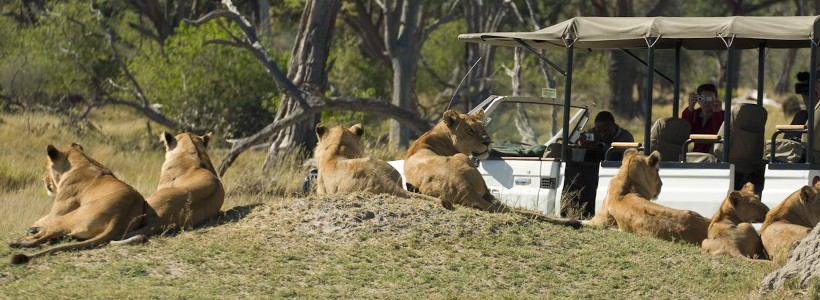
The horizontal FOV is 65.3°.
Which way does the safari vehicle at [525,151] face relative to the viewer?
to the viewer's left

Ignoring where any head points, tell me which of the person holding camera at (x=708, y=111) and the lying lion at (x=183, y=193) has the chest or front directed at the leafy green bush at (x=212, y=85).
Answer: the lying lion

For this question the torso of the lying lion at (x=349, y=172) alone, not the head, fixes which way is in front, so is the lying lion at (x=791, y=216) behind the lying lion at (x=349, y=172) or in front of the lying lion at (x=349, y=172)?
behind

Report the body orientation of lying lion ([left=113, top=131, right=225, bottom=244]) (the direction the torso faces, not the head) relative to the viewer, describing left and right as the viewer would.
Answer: facing away from the viewer

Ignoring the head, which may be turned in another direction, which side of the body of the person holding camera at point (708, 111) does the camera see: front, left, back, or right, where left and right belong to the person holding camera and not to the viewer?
front

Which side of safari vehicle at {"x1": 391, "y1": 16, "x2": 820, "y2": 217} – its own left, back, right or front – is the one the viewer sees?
left

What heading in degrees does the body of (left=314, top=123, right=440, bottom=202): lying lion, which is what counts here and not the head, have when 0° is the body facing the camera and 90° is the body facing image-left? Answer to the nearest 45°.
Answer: approximately 135°

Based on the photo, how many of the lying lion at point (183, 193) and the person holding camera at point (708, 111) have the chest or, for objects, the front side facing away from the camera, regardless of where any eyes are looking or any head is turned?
1

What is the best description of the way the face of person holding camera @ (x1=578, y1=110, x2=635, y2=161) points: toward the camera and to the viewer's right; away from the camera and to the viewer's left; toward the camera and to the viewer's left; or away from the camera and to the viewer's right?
toward the camera and to the viewer's left

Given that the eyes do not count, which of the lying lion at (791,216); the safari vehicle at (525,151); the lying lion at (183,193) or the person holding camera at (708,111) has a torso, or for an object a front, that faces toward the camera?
the person holding camera
